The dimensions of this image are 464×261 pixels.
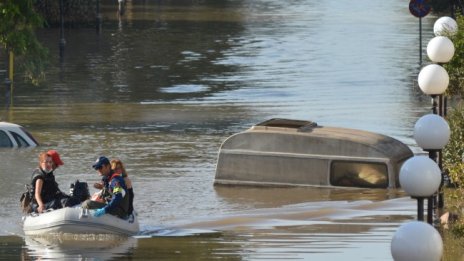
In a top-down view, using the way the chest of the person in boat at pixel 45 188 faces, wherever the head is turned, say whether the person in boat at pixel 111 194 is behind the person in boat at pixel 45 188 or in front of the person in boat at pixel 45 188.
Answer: in front

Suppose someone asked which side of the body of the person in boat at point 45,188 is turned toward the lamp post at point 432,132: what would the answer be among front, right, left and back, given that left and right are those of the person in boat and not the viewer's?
front

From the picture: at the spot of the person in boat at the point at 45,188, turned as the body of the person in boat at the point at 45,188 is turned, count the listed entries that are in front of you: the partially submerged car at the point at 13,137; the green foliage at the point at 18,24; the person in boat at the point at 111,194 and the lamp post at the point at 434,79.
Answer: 2

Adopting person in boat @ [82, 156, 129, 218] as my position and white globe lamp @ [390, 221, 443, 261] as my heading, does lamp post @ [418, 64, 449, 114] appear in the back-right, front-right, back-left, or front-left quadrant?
front-left

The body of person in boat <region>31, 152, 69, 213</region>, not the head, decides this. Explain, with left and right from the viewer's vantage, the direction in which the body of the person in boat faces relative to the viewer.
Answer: facing the viewer and to the right of the viewer

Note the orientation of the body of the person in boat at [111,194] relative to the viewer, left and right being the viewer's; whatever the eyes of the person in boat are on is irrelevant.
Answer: facing to the left of the viewer

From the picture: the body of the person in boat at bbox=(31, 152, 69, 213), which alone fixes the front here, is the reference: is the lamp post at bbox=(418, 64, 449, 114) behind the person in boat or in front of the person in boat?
in front
